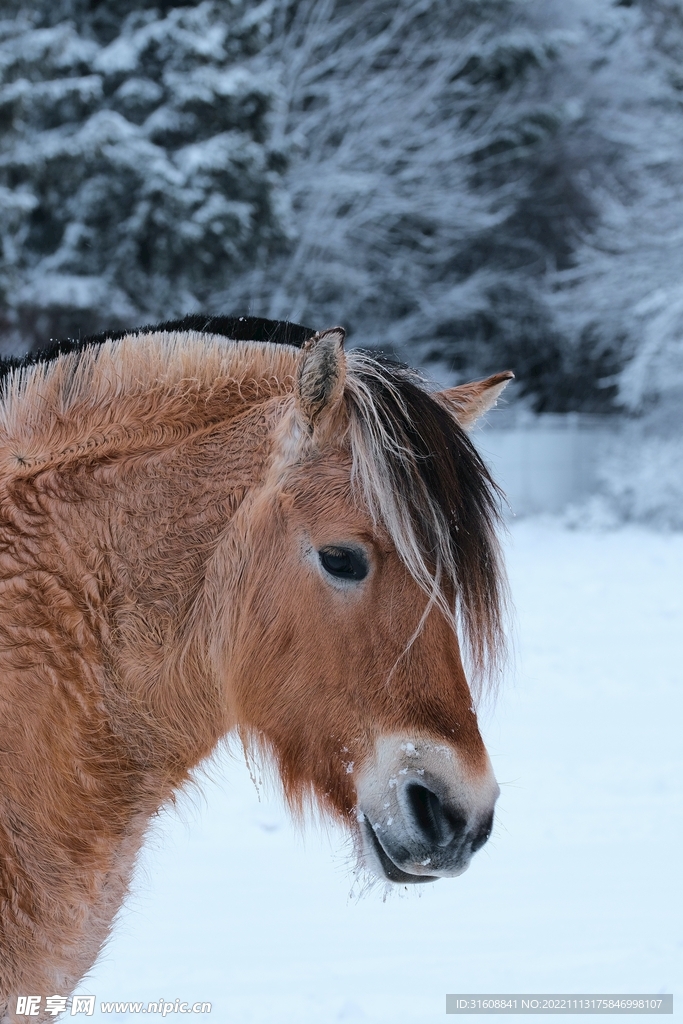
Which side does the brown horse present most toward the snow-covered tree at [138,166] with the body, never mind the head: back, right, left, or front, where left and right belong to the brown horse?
left

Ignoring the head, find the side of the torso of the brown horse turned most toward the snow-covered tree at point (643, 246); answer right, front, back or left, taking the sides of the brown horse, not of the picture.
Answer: left

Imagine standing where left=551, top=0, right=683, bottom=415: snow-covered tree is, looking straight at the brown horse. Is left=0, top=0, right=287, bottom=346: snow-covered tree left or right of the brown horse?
right

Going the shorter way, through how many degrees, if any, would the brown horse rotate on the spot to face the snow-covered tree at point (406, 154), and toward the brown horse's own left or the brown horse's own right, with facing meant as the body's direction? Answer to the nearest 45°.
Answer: approximately 90° to the brown horse's own left

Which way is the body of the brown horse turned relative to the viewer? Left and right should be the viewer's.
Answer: facing to the right of the viewer
